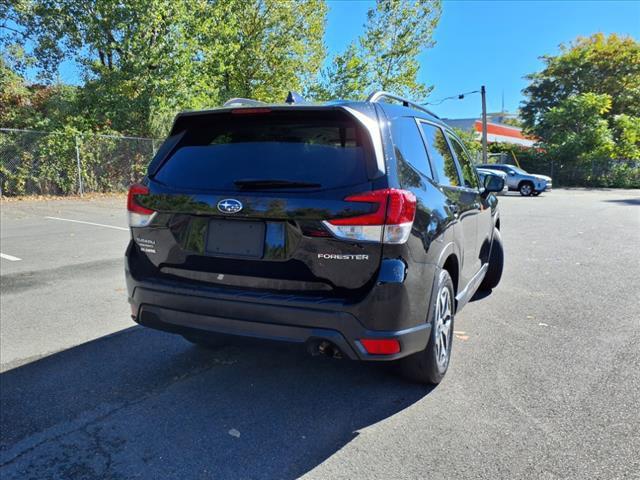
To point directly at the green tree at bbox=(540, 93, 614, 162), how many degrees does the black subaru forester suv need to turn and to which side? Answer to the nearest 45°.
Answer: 0° — it already faces it

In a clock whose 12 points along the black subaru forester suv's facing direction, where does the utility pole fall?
The utility pole is roughly at 11 o'clock from the black subaru forester suv.

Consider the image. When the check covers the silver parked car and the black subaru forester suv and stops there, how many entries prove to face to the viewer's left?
0

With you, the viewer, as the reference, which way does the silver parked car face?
facing the viewer and to the right of the viewer

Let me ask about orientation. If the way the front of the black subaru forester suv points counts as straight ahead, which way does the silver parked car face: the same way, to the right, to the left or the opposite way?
to the right

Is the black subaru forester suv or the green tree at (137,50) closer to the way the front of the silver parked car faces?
the black subaru forester suv

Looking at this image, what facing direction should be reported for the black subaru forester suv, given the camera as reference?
facing away from the viewer and to the right of the viewer

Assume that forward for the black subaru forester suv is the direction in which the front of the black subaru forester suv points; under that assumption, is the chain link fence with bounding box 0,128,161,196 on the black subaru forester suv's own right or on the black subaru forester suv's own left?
on the black subaru forester suv's own left

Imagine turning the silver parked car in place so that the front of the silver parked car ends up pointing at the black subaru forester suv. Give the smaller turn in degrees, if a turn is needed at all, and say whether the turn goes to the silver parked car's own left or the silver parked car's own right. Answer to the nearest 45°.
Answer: approximately 45° to the silver parked car's own right

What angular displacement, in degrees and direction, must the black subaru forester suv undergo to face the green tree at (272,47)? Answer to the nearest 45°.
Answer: approximately 45° to its left
